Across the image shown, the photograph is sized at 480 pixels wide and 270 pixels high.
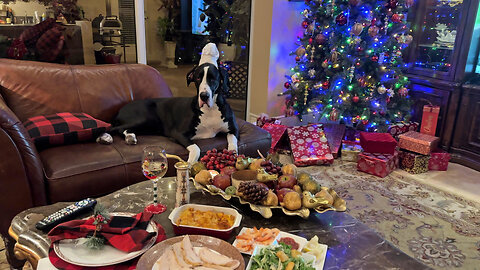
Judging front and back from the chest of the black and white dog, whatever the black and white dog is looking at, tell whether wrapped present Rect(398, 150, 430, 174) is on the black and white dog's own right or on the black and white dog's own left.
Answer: on the black and white dog's own left

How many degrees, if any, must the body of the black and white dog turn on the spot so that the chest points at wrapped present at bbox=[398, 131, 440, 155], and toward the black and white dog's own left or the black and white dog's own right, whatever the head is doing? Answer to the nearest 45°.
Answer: approximately 45° to the black and white dog's own left

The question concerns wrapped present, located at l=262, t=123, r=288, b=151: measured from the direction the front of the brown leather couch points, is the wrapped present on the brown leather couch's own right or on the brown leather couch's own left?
on the brown leather couch's own left

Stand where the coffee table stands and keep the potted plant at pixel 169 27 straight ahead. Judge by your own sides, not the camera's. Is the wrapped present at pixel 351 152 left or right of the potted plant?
right

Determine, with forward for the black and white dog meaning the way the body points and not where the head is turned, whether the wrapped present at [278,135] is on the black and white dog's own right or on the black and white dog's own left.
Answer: on the black and white dog's own left

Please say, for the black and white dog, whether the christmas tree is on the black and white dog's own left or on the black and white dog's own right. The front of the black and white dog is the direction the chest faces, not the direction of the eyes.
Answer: on the black and white dog's own left

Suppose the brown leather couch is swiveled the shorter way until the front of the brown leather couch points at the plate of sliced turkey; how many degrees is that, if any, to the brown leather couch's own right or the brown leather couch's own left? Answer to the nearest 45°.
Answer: approximately 45° to the brown leather couch's own right

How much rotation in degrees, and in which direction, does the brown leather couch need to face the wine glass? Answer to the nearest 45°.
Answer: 0° — it already faces it

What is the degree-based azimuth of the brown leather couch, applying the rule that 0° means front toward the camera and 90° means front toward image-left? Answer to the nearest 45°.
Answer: approximately 315°

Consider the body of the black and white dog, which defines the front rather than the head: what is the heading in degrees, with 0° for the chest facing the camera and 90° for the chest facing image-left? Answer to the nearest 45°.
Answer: approximately 315°
